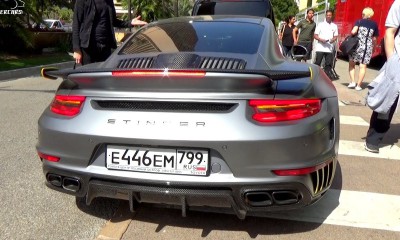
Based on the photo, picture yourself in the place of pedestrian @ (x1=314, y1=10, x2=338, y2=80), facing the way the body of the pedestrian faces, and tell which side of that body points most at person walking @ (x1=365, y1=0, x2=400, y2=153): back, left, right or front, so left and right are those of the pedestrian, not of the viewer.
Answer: front

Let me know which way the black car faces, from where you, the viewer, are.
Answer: facing away from the viewer

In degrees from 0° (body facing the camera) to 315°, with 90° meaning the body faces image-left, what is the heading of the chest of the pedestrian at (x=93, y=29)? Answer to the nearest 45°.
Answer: approximately 315°

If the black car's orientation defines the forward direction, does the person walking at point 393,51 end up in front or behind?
behind

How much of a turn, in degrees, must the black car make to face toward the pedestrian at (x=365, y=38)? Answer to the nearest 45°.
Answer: approximately 90° to its right

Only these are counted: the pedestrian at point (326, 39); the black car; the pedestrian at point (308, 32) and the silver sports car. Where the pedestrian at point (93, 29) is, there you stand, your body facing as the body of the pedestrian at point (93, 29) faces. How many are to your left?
3

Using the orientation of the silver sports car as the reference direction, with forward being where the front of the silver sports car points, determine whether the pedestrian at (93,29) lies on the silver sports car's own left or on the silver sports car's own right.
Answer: on the silver sports car's own left

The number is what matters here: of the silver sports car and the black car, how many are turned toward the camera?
0

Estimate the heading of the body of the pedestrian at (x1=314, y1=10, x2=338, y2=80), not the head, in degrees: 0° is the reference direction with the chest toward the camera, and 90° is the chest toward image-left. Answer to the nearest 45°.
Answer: approximately 0°

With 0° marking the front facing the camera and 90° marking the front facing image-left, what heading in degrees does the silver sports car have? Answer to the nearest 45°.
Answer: approximately 225°

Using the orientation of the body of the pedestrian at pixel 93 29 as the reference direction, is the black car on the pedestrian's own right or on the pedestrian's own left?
on the pedestrian's own left

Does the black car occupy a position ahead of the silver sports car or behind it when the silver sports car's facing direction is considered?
ahead
